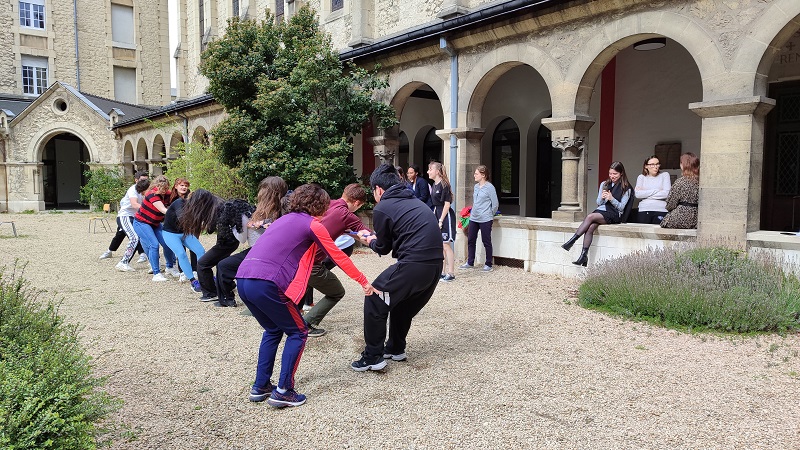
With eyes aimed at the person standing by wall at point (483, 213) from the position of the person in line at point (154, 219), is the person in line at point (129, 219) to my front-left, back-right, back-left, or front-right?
back-left

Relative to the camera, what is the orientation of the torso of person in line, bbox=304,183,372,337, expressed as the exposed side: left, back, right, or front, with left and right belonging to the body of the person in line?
right

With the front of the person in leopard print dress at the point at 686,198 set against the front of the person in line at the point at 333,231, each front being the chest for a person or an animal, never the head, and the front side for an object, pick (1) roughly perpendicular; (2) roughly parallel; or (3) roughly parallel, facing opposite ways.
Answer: roughly perpendicular

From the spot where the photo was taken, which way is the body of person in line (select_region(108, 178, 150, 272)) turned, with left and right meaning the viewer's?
facing to the right of the viewer

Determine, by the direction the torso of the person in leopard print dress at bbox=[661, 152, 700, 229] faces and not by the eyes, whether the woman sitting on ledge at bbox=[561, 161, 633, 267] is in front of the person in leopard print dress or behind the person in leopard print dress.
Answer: in front

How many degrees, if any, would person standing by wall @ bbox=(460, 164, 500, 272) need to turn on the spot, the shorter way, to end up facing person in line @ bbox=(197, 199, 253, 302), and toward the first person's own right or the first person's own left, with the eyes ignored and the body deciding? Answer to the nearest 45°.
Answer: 0° — they already face them

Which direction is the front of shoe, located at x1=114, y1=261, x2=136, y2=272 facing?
to the viewer's right

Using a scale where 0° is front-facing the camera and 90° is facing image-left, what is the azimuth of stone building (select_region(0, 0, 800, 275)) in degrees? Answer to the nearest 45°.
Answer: approximately 45°

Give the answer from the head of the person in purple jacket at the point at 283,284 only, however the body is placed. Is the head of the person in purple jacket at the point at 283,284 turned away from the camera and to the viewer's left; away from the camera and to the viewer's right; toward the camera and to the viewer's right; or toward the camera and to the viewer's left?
away from the camera and to the viewer's right

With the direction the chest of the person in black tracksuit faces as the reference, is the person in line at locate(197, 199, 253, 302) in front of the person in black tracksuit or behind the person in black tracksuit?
in front

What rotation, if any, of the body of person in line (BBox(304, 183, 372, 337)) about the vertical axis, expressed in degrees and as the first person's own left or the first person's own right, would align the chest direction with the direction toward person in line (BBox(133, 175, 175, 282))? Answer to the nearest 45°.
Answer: approximately 135° to the first person's own left

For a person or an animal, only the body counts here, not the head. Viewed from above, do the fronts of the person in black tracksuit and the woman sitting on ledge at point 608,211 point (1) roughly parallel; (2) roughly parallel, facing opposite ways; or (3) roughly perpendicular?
roughly perpendicular

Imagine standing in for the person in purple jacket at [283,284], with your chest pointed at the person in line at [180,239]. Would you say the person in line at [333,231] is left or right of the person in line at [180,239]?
right

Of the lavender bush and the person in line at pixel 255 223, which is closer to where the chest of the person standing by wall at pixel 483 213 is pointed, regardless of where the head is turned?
the person in line

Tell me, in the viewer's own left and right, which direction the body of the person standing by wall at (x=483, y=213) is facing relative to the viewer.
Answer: facing the viewer and to the left of the viewer

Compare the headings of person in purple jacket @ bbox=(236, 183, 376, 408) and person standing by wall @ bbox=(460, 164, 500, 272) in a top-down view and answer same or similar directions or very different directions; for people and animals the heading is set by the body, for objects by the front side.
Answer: very different directions
